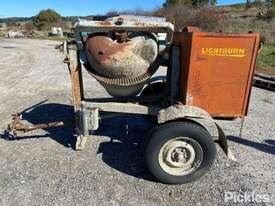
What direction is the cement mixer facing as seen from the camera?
to the viewer's left

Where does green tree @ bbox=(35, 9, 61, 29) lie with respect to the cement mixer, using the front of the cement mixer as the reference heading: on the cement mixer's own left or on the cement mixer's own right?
on the cement mixer's own right
